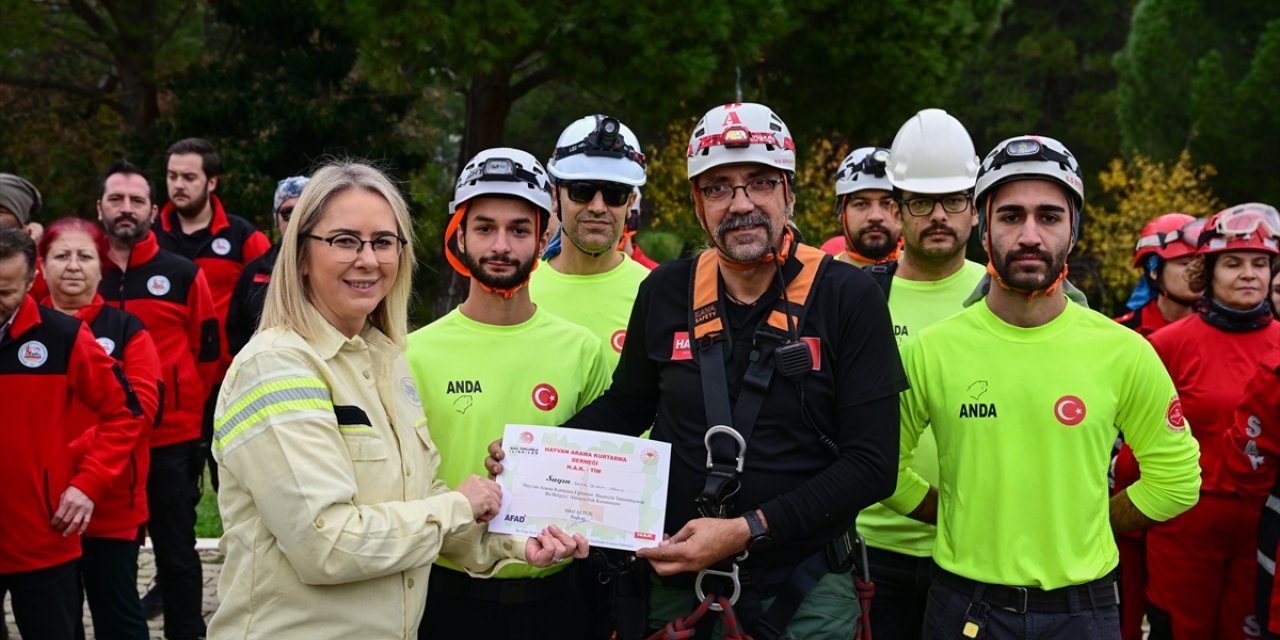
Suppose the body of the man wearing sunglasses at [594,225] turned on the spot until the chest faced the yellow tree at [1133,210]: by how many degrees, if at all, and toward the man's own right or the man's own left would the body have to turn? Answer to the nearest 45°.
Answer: approximately 135° to the man's own left

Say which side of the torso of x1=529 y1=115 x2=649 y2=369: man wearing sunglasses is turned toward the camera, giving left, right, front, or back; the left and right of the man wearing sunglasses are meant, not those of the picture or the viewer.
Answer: front

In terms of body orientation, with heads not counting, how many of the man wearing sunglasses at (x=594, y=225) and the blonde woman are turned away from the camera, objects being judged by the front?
0

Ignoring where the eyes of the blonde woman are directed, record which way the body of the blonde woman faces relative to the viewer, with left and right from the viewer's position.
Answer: facing the viewer and to the right of the viewer

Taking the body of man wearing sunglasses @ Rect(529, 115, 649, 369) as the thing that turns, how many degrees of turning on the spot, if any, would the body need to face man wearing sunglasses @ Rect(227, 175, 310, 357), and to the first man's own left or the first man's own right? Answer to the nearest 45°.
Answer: approximately 135° to the first man's own right

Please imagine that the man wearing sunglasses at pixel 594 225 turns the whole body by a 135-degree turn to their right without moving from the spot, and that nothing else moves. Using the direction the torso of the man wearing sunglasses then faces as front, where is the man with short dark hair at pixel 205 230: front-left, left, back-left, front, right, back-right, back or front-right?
front

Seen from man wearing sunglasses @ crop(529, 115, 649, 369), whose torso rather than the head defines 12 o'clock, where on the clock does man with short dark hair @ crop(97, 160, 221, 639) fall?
The man with short dark hair is roughly at 4 o'clock from the man wearing sunglasses.

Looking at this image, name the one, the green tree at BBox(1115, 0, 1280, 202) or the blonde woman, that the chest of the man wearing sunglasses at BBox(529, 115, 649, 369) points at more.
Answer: the blonde woman

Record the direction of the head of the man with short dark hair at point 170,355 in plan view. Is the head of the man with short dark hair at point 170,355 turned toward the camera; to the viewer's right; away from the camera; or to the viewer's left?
toward the camera

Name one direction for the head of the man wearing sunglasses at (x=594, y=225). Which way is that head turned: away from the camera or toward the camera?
toward the camera
